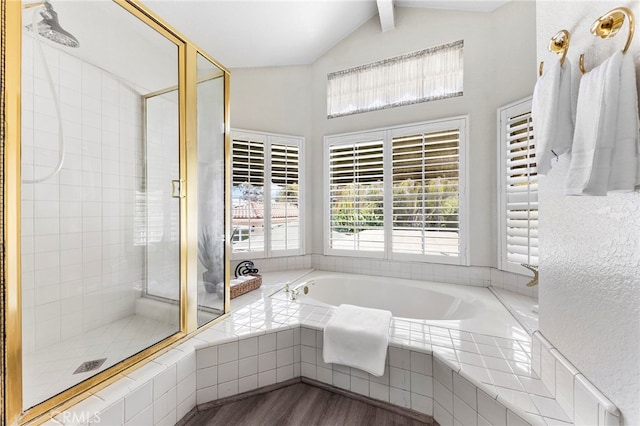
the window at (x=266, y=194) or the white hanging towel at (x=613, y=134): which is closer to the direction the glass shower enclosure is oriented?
the white hanging towel

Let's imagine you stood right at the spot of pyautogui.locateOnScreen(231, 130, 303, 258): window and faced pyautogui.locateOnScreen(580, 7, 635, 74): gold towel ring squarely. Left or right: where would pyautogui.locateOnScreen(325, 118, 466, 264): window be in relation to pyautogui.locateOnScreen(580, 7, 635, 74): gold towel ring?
left

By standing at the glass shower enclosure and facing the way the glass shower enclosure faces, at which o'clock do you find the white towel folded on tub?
The white towel folded on tub is roughly at 12 o'clock from the glass shower enclosure.

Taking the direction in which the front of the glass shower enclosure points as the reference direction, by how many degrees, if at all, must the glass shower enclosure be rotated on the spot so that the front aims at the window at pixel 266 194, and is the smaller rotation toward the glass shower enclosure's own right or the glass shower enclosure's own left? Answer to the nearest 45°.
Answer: approximately 90° to the glass shower enclosure's own left

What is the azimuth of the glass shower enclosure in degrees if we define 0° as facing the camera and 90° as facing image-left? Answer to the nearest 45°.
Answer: approximately 315°

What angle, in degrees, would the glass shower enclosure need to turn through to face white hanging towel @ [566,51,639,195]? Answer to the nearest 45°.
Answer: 0° — it already faces it

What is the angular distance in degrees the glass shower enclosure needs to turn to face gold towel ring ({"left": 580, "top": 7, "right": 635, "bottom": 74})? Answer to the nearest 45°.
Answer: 0° — it already faces it
